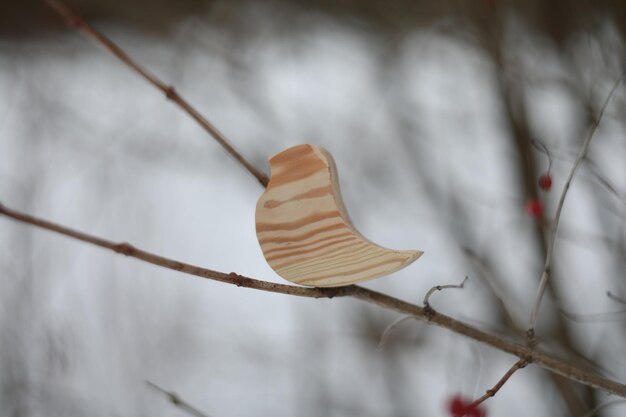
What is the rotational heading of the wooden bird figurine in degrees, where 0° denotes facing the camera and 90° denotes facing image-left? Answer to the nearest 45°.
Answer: approximately 90°
